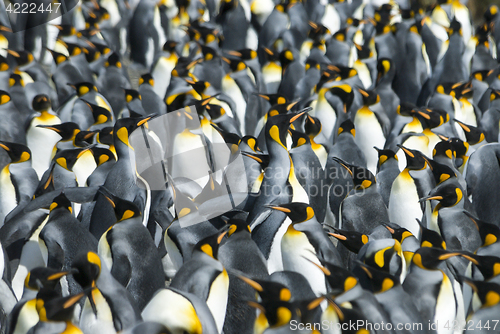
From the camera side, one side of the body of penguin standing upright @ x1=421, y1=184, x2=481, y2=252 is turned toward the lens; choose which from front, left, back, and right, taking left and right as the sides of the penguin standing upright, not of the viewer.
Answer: left

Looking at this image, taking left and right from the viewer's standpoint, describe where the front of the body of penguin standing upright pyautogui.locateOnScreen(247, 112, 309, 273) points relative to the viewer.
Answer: facing to the right of the viewer

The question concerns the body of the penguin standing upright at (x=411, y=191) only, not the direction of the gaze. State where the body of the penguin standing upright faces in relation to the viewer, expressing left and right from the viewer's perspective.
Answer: facing the viewer and to the left of the viewer

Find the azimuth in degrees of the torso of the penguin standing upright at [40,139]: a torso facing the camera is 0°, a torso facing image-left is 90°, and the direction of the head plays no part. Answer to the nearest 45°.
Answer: approximately 0°

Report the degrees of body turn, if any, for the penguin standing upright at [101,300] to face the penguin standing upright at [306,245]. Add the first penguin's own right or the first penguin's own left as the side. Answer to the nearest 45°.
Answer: approximately 135° to the first penguin's own left

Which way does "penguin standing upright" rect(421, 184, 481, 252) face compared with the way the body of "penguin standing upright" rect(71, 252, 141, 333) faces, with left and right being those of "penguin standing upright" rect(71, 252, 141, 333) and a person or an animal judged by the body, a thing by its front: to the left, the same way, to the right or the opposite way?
to the right

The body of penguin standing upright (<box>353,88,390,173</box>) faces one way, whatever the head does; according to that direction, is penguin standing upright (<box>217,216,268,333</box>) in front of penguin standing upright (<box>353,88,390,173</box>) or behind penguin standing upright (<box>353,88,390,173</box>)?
in front

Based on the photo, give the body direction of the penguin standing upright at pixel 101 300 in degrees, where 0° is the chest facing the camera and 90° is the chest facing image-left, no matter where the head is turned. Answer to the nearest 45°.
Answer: approximately 45°
